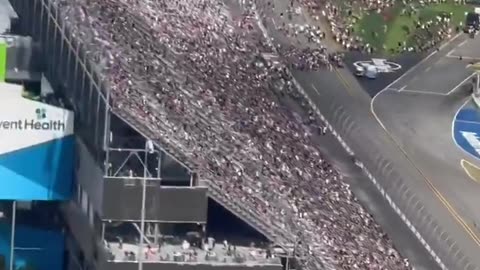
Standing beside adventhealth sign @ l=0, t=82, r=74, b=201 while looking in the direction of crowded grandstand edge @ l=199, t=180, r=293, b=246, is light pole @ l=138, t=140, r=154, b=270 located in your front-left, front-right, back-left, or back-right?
front-right

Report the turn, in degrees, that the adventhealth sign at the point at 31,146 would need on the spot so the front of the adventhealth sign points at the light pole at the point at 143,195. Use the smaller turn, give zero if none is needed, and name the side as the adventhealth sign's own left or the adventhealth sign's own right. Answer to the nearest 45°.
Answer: approximately 45° to the adventhealth sign's own left

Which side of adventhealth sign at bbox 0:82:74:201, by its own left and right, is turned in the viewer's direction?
front

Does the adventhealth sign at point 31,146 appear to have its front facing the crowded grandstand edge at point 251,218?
no
